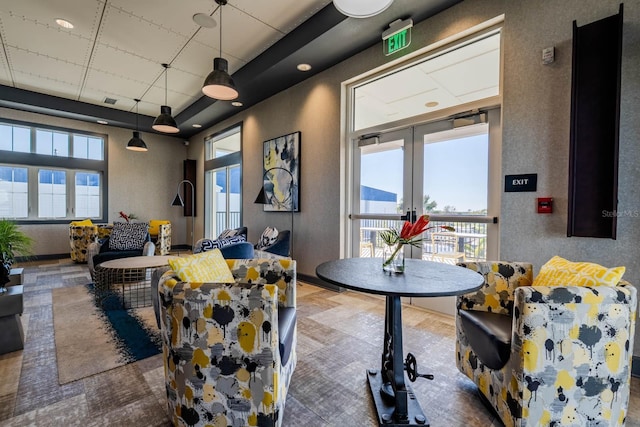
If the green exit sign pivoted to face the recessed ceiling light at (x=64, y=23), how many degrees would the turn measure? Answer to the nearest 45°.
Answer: approximately 45° to its right

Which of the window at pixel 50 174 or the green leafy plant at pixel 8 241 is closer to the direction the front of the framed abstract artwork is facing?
the green leafy plant

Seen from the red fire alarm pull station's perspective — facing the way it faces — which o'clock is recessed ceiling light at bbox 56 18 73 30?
The recessed ceiling light is roughly at 2 o'clock from the red fire alarm pull station.

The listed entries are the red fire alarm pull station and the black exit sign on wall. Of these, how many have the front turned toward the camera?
2

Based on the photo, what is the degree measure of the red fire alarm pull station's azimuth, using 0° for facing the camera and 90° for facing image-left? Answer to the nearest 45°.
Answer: approximately 0°

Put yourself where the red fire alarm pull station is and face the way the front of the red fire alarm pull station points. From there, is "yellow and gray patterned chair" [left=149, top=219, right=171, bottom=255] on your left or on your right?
on your right
